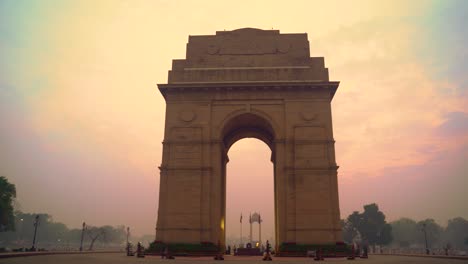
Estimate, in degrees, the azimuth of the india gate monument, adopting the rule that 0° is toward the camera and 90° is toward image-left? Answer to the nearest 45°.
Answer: approximately 0°
